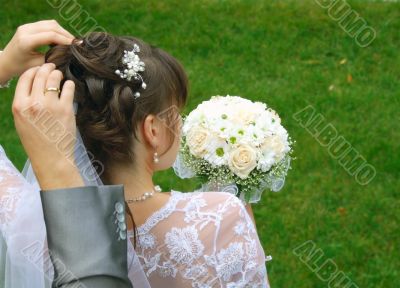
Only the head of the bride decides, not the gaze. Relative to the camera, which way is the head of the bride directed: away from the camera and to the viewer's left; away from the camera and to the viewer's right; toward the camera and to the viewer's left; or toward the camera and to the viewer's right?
away from the camera and to the viewer's right

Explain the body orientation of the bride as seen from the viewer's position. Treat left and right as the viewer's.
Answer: facing away from the viewer and to the right of the viewer
